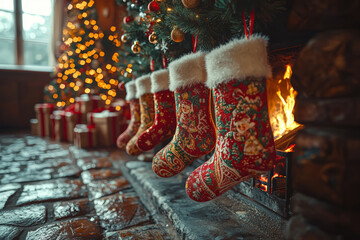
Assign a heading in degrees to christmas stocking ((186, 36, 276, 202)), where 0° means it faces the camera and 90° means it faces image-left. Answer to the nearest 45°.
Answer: approximately 90°

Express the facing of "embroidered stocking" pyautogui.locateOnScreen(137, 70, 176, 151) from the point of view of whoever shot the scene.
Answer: facing to the left of the viewer

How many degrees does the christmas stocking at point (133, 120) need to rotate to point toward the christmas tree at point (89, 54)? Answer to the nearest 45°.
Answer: approximately 90° to its right

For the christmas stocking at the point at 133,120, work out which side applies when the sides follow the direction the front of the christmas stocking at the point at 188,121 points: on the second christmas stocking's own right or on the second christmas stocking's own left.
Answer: on the second christmas stocking's own right
